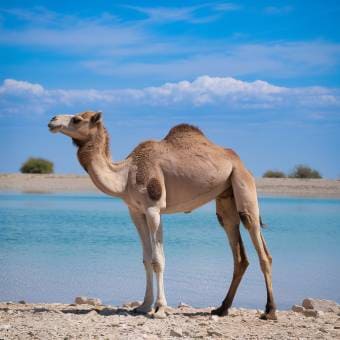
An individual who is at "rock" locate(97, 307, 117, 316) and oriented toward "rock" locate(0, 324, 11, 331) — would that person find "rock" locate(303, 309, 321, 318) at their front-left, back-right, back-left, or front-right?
back-left

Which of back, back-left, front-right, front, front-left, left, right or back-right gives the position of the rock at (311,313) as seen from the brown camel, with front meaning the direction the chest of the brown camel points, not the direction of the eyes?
back

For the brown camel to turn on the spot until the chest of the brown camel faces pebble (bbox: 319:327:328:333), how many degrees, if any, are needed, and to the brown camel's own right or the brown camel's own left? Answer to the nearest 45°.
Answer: approximately 135° to the brown camel's own left

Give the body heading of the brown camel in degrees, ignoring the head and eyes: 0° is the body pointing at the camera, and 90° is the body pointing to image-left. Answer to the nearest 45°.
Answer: approximately 90°

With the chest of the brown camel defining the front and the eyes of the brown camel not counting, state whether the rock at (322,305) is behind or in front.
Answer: behind

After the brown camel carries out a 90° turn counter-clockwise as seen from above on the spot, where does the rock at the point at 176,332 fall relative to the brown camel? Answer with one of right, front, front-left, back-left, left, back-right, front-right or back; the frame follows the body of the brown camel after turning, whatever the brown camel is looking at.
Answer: front

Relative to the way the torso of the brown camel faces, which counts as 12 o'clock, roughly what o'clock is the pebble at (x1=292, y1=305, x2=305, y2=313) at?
The pebble is roughly at 5 o'clock from the brown camel.
